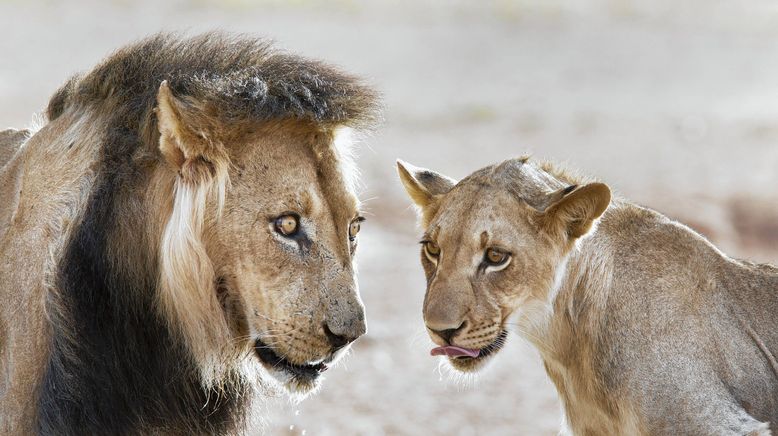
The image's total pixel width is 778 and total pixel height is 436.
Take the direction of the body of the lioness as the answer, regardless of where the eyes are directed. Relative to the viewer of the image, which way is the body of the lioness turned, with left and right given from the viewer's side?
facing the viewer and to the left of the viewer

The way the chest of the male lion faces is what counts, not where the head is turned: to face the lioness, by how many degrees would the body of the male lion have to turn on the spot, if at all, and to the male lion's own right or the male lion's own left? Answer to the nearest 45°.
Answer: approximately 45° to the male lion's own left

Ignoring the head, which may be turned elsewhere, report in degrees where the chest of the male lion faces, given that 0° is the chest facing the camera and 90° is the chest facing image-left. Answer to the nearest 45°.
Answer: approximately 315°

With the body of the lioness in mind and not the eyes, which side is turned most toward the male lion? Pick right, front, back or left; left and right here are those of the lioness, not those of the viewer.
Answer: front

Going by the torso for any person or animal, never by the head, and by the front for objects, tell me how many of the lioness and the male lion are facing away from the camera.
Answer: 0
